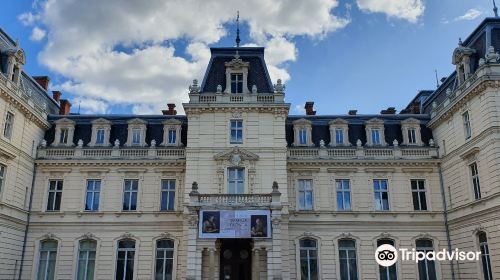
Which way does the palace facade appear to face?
toward the camera

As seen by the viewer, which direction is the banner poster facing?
toward the camera

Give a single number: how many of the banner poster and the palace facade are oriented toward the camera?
2
